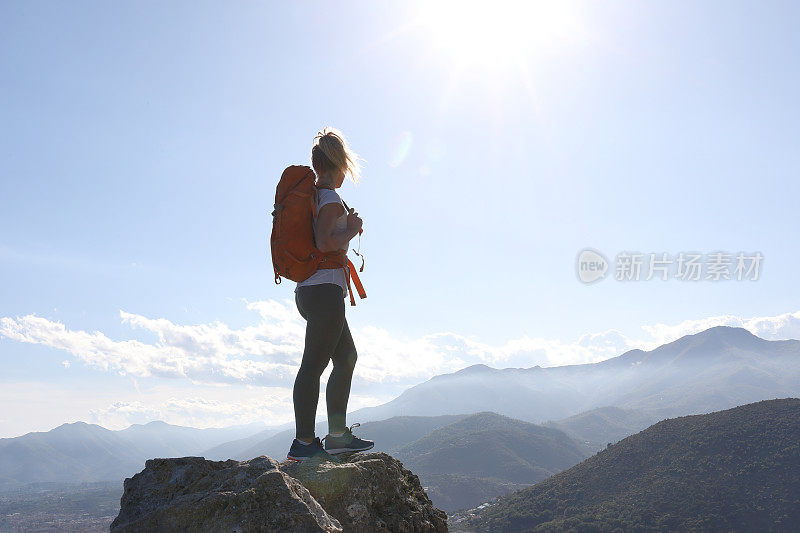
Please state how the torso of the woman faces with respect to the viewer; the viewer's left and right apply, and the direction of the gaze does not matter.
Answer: facing to the right of the viewer

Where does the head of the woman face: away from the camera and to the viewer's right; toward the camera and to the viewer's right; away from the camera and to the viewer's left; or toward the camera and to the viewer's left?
away from the camera and to the viewer's right
